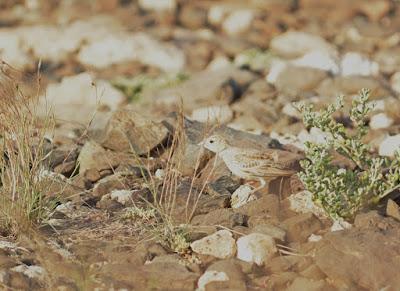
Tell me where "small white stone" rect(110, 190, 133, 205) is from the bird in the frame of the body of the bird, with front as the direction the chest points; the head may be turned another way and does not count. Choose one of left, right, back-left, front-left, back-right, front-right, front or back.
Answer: front

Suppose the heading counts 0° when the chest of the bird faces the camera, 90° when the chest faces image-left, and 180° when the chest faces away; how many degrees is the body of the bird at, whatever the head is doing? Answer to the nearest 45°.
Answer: approximately 90°

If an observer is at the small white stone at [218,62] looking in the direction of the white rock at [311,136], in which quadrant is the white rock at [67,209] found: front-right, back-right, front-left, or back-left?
front-right

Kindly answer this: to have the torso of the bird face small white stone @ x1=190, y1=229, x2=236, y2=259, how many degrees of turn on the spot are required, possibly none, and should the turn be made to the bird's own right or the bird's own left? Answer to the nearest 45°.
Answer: approximately 90° to the bird's own left

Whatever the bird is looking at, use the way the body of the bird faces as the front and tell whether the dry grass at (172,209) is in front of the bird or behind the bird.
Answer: in front

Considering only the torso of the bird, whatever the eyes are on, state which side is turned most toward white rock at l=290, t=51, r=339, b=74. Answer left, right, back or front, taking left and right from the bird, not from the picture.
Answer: right

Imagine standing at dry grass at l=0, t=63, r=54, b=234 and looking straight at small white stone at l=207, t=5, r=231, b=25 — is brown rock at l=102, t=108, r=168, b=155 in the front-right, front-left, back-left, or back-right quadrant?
front-right

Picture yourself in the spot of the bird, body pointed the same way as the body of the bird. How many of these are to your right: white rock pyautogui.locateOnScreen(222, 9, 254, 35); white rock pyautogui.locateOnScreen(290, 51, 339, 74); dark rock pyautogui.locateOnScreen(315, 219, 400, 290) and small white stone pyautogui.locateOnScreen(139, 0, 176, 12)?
3

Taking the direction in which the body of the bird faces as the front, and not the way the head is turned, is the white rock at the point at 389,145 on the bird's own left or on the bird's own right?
on the bird's own right

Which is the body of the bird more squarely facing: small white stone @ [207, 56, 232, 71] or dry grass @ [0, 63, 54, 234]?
the dry grass

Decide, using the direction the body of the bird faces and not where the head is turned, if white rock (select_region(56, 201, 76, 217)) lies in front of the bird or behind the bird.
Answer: in front

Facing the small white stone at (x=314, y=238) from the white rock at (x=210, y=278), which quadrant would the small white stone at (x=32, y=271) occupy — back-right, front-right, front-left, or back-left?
back-left

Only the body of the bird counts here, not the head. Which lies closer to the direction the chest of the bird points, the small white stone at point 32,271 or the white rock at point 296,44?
the small white stone

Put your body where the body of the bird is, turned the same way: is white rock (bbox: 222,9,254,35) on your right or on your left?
on your right
